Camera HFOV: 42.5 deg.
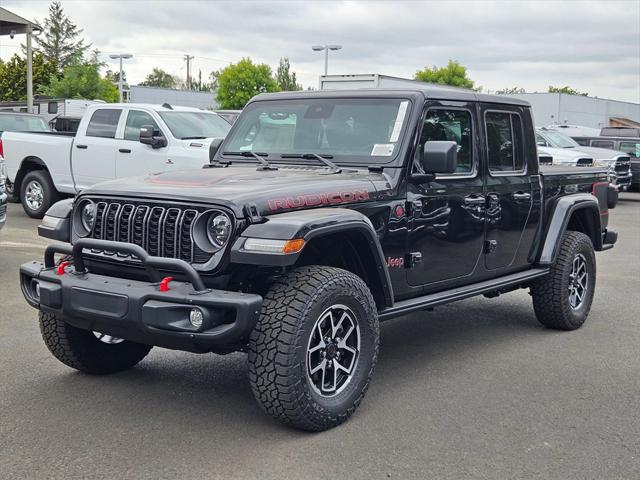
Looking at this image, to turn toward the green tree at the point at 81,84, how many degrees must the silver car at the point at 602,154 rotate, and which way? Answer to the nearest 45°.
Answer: approximately 180°

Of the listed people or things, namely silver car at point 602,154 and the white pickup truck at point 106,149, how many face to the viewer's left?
0

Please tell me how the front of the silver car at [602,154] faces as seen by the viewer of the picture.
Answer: facing the viewer and to the right of the viewer

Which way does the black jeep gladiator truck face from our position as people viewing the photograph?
facing the viewer and to the left of the viewer

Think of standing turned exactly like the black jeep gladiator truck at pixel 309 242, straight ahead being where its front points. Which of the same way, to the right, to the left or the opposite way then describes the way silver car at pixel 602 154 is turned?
to the left

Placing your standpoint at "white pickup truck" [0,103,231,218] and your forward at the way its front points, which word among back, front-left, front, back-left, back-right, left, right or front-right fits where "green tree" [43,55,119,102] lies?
back-left

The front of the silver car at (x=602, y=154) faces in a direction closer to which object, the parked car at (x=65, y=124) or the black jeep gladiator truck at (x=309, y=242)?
the black jeep gladiator truck

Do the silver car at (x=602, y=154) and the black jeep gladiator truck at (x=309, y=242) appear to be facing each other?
no

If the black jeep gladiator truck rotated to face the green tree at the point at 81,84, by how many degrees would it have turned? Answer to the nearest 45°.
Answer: approximately 135° to its right

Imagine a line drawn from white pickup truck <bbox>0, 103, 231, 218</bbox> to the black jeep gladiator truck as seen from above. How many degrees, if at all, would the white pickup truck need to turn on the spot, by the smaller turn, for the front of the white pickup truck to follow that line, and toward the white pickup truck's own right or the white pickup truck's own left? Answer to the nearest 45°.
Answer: approximately 45° to the white pickup truck's own right

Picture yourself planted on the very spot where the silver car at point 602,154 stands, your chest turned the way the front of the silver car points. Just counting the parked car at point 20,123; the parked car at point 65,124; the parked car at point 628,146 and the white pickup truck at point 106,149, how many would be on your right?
3

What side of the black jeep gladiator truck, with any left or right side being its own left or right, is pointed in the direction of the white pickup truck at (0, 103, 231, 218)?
right

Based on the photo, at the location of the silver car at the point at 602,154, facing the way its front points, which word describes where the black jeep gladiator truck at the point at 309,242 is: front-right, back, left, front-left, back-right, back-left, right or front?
front-right

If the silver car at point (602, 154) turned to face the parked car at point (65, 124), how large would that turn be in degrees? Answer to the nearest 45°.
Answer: approximately 90° to its right

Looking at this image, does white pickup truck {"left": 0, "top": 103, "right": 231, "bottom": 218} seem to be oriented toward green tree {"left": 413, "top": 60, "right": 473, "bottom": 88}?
no

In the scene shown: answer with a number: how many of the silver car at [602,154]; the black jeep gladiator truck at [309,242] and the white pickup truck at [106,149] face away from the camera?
0

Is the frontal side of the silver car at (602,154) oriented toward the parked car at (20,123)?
no

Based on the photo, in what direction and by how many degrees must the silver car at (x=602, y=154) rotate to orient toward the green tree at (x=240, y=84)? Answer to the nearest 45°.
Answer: approximately 180°
